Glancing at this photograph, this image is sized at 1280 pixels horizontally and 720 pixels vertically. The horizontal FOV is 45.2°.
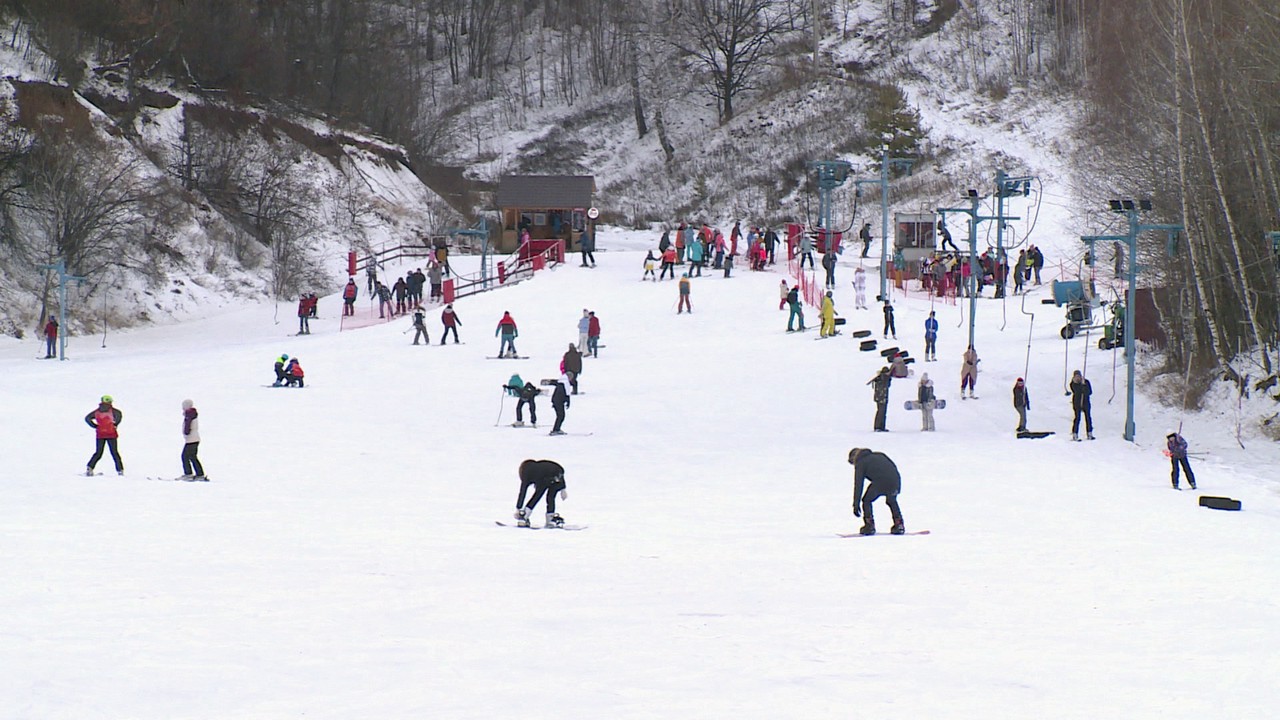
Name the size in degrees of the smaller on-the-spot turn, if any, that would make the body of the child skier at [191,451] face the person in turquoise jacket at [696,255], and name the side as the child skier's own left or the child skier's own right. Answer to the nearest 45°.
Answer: approximately 135° to the child skier's own right

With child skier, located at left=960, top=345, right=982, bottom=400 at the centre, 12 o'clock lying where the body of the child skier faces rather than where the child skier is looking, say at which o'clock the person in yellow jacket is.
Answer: The person in yellow jacket is roughly at 5 o'clock from the child skier.

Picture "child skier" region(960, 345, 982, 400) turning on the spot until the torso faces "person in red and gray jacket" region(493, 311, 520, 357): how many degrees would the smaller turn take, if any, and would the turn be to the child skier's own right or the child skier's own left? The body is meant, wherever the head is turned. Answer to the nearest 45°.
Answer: approximately 90° to the child skier's own right

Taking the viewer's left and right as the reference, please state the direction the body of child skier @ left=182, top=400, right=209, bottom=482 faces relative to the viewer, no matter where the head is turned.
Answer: facing to the left of the viewer

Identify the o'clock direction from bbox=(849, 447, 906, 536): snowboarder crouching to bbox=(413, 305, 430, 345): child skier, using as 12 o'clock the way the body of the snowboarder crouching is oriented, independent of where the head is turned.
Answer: The child skier is roughly at 2 o'clock from the snowboarder crouching.

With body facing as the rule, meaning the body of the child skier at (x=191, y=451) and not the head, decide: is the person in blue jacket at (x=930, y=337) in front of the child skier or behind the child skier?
behind
